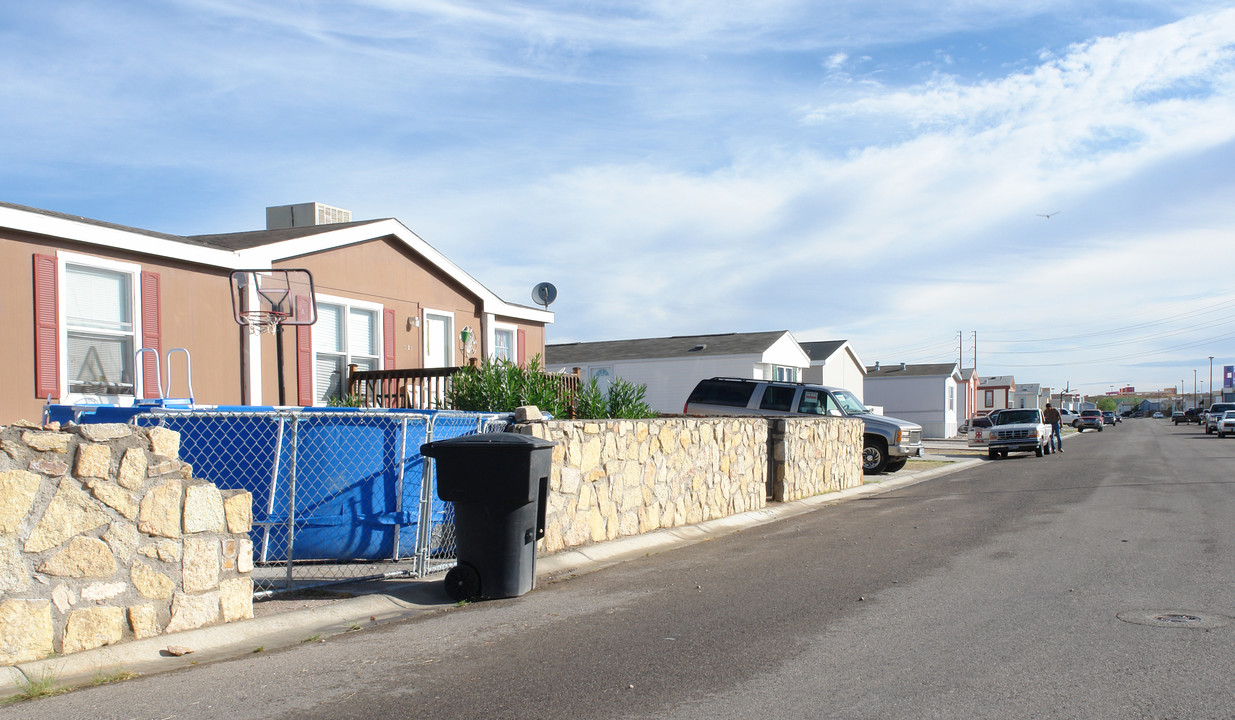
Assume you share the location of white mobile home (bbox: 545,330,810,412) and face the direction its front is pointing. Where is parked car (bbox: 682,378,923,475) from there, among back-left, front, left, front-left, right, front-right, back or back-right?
front-right

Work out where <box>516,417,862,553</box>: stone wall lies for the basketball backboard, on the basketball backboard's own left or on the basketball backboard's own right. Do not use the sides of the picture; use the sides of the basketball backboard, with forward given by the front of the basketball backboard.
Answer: on the basketball backboard's own left

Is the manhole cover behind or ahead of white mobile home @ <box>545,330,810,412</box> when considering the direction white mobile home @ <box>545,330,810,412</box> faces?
ahead
